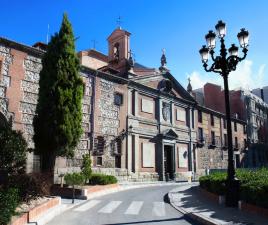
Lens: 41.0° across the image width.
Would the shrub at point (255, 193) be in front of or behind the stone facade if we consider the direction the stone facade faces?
in front

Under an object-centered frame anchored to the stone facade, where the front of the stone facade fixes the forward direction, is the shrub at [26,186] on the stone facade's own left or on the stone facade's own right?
on the stone facade's own right

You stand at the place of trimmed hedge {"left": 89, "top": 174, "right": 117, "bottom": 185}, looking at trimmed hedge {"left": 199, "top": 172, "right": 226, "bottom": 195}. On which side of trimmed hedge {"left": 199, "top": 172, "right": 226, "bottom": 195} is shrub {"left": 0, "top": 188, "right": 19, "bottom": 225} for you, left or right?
right

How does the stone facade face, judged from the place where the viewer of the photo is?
facing the viewer and to the right of the viewer

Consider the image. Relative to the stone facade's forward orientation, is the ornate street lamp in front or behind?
in front

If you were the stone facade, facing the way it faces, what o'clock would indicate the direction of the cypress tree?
The cypress tree is roughly at 2 o'clock from the stone facade.

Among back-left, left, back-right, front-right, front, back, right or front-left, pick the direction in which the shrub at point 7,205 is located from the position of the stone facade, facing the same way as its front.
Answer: front-right

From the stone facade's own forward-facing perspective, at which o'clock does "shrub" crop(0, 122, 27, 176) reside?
The shrub is roughly at 2 o'clock from the stone facade.
